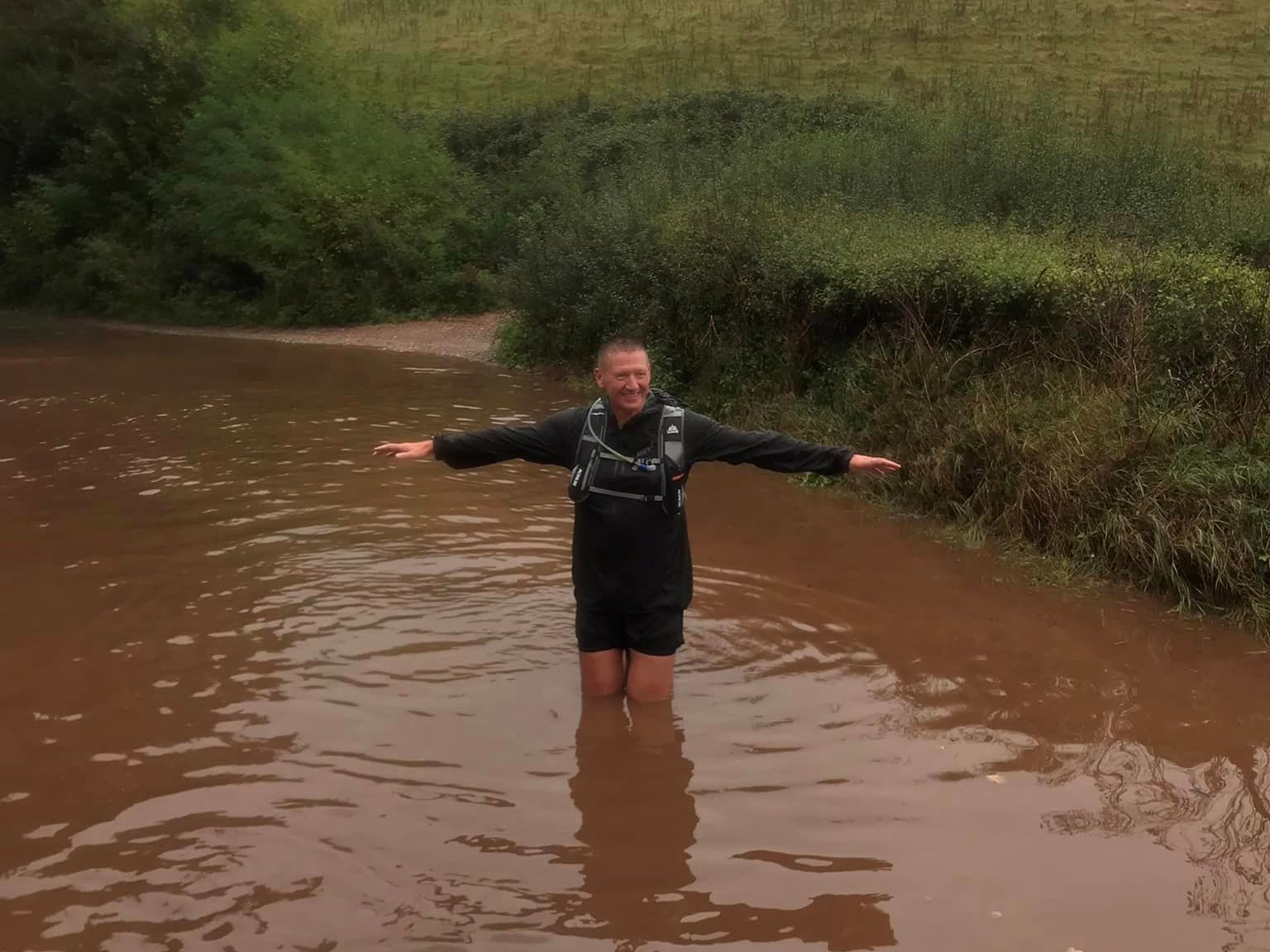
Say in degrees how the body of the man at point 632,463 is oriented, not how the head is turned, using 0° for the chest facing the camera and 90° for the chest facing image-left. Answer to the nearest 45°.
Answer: approximately 0°
